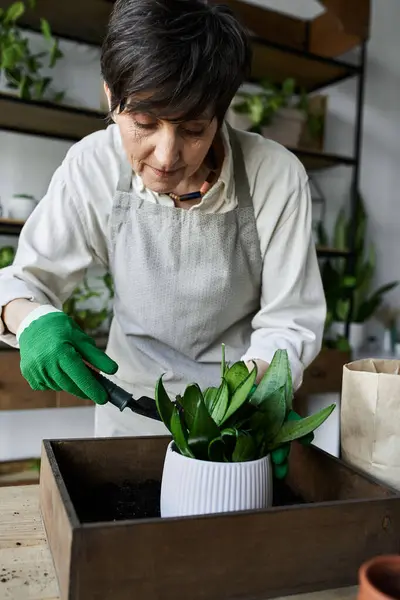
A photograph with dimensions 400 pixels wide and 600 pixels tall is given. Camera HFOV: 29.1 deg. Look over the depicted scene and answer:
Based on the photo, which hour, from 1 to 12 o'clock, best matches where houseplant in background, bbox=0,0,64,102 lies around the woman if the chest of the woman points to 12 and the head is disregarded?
The houseplant in background is roughly at 5 o'clock from the woman.

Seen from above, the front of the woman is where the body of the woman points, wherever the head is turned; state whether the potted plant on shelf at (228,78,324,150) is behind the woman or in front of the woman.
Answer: behind

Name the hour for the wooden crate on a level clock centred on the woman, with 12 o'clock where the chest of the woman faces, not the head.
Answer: The wooden crate is roughly at 12 o'clock from the woman.

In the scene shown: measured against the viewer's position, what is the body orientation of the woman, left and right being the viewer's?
facing the viewer

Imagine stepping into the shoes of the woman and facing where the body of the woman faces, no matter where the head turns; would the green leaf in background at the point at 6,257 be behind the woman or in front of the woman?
behind

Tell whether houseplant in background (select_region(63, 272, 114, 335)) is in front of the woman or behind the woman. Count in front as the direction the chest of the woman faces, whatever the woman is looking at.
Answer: behind

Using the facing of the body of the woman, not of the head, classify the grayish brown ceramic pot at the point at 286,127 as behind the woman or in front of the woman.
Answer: behind
